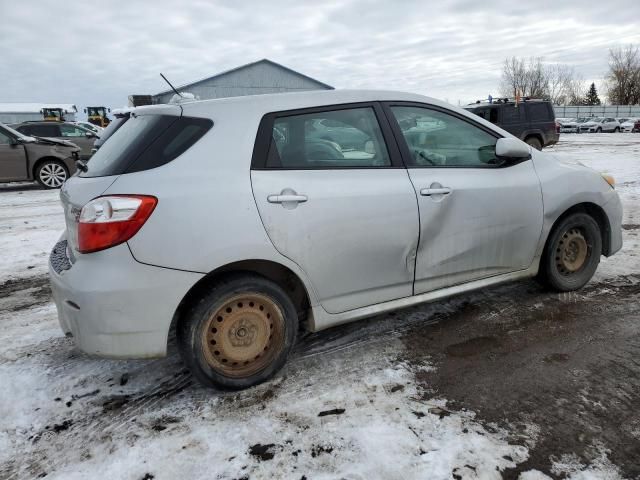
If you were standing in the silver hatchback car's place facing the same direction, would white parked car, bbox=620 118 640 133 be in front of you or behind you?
in front

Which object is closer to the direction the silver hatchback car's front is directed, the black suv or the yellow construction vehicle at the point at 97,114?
the black suv

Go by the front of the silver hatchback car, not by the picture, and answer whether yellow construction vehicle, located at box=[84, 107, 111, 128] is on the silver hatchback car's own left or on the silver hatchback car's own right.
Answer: on the silver hatchback car's own left

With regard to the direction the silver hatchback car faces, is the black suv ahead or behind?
ahead

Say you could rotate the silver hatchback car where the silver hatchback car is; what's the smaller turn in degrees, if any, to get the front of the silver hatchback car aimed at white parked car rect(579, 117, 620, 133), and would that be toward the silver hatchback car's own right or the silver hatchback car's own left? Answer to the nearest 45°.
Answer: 0° — it already faces it

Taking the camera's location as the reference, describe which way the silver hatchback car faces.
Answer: facing away from the viewer and to the right of the viewer
